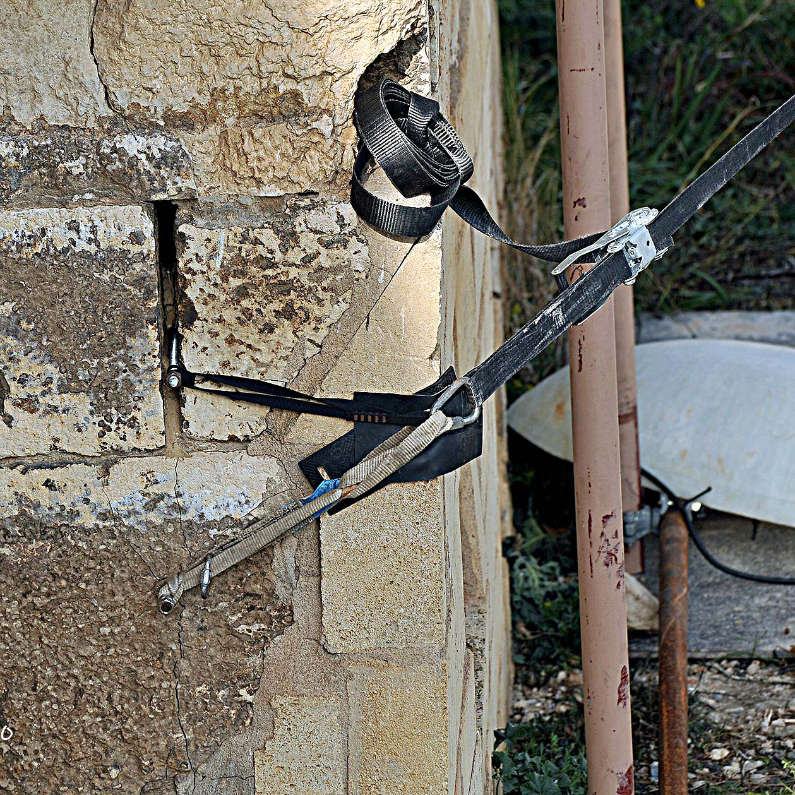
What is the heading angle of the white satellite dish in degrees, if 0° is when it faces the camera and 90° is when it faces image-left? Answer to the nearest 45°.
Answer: approximately 90°
